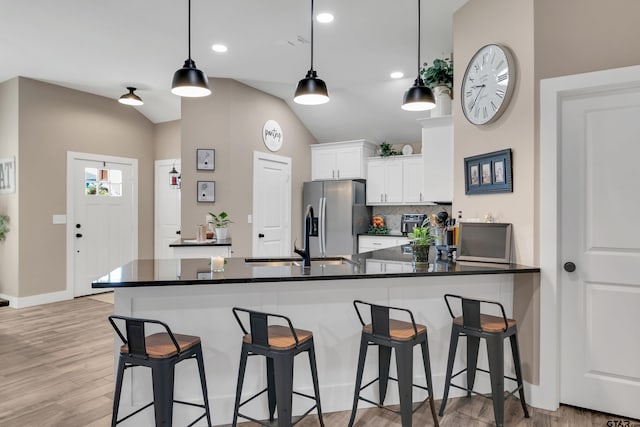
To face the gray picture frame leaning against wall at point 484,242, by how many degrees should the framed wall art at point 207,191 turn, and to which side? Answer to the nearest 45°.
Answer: approximately 45° to its left

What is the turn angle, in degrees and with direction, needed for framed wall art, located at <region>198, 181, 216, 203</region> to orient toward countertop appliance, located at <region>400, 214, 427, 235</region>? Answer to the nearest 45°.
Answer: approximately 90° to its left

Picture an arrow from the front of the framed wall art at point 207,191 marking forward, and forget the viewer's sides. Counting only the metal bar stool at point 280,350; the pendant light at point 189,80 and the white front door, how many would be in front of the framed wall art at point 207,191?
2

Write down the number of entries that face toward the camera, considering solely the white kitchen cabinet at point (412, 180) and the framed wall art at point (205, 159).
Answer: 2

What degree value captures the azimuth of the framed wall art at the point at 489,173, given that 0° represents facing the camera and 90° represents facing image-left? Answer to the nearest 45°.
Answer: approximately 45°

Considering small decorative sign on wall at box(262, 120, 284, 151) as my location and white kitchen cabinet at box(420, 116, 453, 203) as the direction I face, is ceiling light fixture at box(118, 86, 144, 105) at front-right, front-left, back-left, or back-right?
back-right
